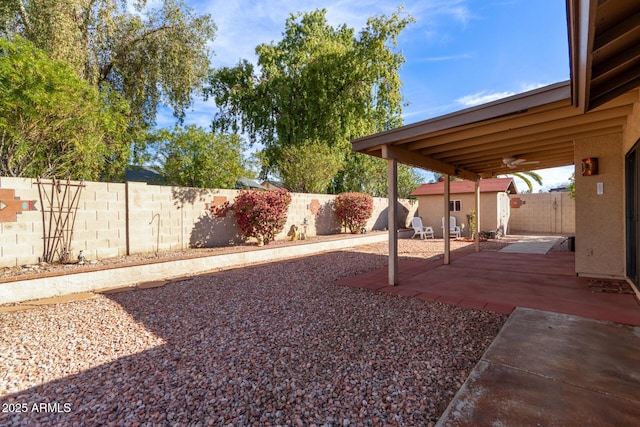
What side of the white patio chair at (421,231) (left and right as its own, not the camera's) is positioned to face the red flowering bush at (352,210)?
right

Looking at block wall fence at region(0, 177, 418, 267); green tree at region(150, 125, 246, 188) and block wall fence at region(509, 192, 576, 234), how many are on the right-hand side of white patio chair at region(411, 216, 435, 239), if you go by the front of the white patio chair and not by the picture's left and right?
2

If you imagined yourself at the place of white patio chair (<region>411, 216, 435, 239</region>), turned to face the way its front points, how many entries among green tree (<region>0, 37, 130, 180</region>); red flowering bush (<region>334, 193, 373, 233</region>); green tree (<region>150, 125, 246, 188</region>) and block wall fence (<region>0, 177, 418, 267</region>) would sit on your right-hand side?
4

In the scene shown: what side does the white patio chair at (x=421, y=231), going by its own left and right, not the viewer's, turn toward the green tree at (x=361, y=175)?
back

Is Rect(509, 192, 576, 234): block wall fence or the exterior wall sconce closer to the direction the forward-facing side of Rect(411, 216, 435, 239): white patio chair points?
the exterior wall sconce

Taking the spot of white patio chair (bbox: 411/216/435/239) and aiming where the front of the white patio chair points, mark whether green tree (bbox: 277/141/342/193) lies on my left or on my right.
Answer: on my right

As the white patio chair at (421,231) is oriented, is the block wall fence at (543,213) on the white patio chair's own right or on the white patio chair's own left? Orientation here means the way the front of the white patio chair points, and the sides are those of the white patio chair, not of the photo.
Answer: on the white patio chair's own left

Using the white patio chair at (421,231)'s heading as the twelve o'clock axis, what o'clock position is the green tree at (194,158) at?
The green tree is roughly at 3 o'clock from the white patio chair.

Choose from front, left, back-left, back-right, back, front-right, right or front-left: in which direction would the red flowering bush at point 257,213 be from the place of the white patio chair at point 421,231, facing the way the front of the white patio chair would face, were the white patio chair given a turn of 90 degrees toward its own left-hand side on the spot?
back
